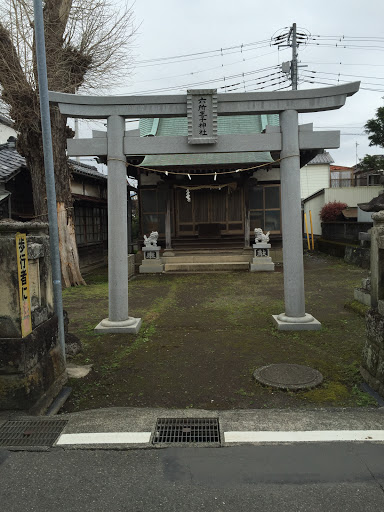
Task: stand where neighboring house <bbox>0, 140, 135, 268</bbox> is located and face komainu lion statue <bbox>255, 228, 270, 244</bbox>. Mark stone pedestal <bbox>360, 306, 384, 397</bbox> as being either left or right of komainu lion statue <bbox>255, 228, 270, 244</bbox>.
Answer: right

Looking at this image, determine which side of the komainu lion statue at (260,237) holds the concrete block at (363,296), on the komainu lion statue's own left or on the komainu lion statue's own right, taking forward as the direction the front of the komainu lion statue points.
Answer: on the komainu lion statue's own left

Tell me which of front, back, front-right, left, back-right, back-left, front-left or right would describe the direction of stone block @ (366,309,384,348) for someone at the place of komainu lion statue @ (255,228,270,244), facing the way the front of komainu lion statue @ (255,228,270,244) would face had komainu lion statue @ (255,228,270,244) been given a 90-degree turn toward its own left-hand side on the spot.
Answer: front

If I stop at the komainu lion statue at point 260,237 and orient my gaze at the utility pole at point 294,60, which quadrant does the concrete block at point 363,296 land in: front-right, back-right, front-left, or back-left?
back-right
